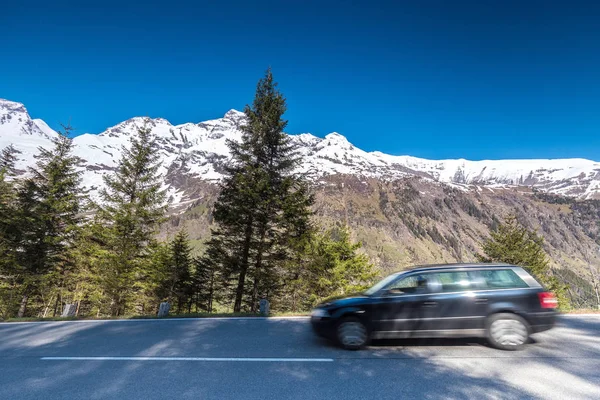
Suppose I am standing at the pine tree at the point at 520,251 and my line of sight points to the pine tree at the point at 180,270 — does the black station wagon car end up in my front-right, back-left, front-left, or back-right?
front-left

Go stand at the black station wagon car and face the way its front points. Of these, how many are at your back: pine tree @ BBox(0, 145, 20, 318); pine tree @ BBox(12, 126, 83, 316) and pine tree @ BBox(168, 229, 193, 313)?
0

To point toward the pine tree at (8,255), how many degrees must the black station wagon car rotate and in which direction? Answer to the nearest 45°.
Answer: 0° — it already faces it

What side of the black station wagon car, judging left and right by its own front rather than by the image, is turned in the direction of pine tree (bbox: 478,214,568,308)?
right

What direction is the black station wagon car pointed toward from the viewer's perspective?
to the viewer's left

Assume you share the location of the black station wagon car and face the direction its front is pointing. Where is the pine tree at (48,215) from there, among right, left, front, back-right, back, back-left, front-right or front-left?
front

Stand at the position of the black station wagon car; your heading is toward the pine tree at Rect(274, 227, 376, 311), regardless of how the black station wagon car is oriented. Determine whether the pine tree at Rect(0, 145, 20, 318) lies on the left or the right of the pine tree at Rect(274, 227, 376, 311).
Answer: left

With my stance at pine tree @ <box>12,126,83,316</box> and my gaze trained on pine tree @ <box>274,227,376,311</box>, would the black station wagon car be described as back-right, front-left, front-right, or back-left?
front-right

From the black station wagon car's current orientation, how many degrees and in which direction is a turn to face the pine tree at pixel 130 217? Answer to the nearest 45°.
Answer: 0° — it already faces it

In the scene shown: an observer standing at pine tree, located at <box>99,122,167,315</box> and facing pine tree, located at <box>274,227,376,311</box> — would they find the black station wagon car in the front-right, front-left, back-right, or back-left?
front-right

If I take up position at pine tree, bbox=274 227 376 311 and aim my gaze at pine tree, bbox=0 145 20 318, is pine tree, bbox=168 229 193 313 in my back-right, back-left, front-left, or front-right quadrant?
front-right

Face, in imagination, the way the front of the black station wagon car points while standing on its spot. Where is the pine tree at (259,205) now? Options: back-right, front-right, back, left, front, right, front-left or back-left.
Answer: front-right
